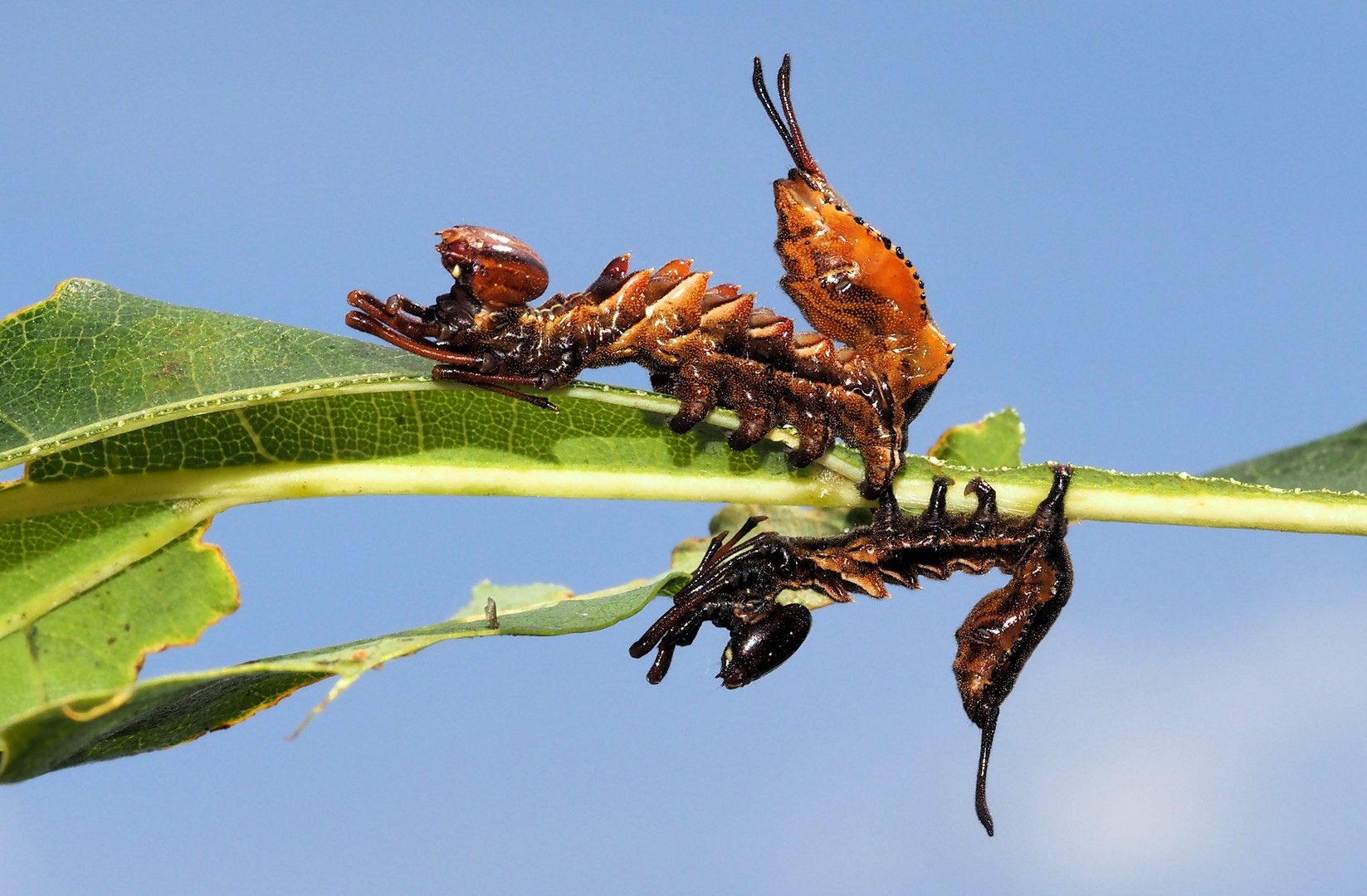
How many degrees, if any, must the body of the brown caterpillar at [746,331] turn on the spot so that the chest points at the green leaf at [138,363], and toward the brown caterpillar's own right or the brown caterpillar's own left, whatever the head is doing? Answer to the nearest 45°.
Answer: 0° — it already faces it

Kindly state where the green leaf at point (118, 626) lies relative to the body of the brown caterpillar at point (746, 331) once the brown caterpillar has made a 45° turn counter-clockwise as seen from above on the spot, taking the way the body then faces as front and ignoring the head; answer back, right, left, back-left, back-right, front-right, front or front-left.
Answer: front-right

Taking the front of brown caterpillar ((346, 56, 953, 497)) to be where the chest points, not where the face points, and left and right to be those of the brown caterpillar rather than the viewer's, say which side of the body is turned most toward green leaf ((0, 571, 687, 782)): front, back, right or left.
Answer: front

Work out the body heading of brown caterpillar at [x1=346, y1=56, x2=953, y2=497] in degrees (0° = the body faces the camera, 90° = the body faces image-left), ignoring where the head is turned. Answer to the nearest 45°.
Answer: approximately 90°

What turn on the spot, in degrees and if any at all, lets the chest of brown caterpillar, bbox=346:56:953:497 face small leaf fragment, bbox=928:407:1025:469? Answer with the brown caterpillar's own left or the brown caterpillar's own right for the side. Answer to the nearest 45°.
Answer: approximately 135° to the brown caterpillar's own right

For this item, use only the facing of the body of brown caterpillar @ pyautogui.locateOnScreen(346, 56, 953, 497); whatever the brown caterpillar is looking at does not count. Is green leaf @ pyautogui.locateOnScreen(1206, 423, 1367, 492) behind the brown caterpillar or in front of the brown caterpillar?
behind
